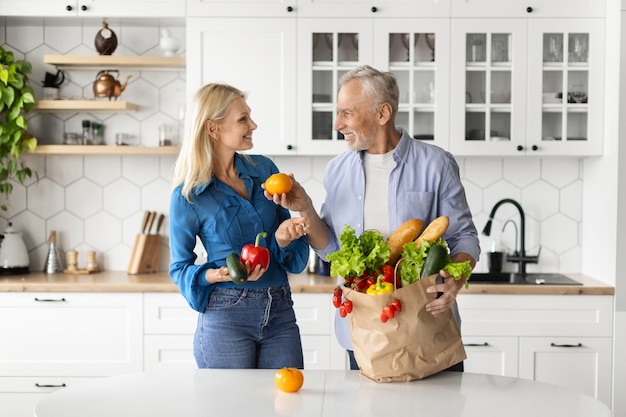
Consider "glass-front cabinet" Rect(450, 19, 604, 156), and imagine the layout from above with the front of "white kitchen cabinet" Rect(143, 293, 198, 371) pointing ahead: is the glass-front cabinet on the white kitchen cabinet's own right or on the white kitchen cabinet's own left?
on the white kitchen cabinet's own left

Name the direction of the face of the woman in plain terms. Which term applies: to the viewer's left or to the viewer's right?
to the viewer's right

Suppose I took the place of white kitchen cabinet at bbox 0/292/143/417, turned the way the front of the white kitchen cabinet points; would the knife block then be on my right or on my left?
on my left

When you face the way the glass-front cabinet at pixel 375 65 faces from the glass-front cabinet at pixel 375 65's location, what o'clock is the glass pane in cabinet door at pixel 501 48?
The glass pane in cabinet door is roughly at 9 o'clock from the glass-front cabinet.

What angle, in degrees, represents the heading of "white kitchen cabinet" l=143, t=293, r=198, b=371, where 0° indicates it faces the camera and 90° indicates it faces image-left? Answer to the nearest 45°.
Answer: approximately 0°

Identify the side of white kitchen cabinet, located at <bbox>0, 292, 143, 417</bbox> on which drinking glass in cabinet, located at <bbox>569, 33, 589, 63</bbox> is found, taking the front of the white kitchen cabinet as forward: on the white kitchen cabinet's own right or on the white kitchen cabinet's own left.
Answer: on the white kitchen cabinet's own left

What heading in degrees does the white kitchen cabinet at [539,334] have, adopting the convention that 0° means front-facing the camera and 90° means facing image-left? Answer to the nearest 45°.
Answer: approximately 0°
